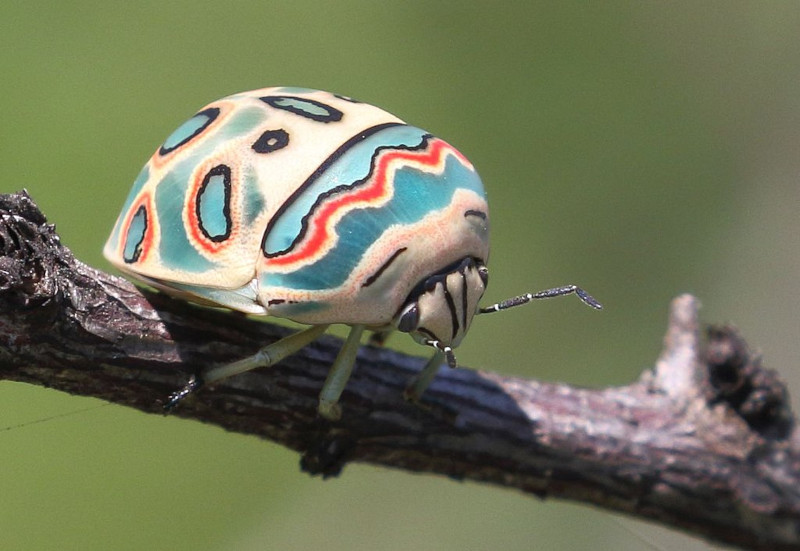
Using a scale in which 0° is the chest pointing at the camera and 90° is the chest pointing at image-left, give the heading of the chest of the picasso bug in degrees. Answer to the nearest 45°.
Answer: approximately 315°
